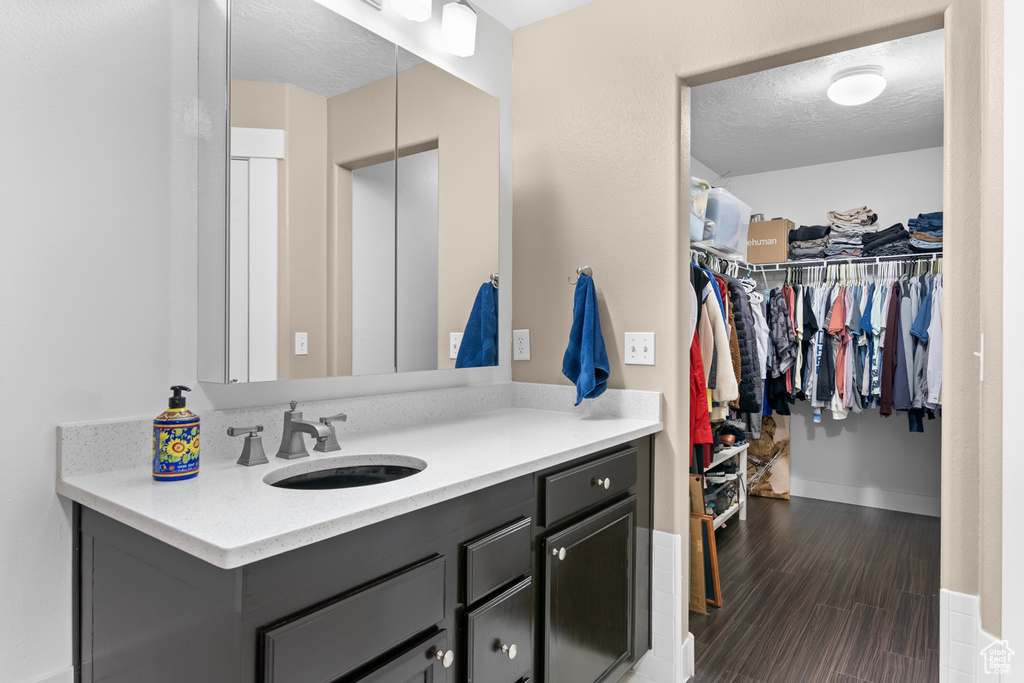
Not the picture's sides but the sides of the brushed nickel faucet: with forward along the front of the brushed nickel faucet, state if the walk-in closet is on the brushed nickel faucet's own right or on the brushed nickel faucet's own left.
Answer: on the brushed nickel faucet's own left

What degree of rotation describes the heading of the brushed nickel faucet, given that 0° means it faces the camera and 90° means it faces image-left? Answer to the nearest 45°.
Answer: approximately 315°

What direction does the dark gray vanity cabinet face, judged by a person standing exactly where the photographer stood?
facing the viewer and to the right of the viewer

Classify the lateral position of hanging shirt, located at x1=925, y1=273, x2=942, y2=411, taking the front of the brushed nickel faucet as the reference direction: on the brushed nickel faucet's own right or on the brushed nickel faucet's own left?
on the brushed nickel faucet's own left
